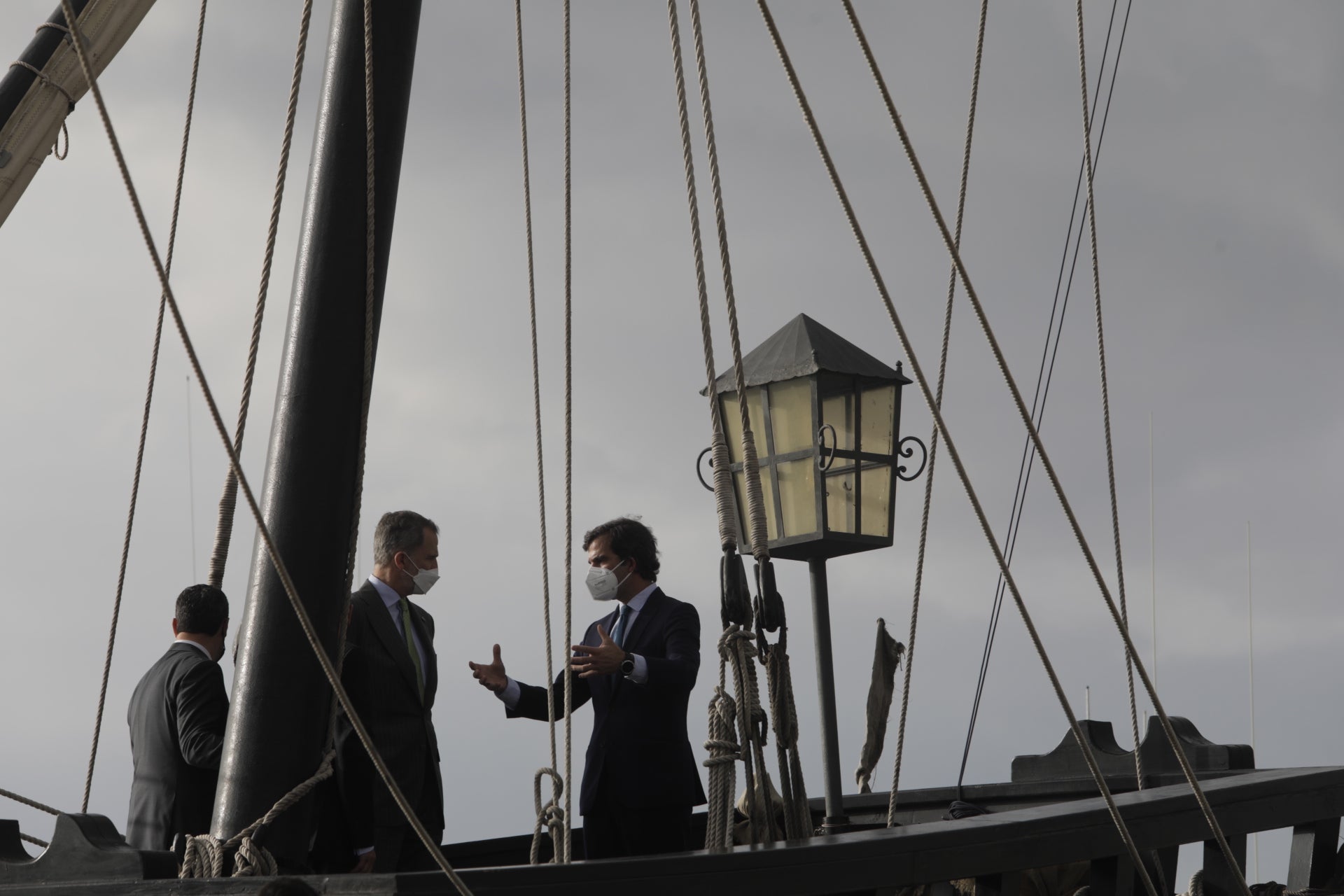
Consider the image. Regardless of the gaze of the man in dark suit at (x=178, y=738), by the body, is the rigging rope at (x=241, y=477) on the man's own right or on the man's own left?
on the man's own right

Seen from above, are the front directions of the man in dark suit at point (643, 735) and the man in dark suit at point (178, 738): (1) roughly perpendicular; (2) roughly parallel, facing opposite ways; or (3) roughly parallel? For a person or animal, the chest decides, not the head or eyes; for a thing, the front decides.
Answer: roughly parallel, facing opposite ways

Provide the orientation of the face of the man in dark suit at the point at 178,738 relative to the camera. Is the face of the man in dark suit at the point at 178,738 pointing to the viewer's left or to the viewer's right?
to the viewer's right

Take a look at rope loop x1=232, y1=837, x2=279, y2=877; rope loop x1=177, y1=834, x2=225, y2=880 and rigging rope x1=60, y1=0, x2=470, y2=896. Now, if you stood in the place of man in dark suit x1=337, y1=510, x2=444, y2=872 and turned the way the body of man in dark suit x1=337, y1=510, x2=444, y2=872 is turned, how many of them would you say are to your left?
0

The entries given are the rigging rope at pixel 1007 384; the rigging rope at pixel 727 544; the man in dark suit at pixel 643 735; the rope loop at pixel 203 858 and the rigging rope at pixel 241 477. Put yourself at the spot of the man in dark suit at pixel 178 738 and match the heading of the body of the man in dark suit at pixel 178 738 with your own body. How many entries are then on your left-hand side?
0

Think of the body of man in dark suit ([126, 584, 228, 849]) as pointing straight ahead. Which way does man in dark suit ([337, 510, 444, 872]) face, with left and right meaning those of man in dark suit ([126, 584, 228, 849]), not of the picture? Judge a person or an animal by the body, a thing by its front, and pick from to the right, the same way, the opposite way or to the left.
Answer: to the right

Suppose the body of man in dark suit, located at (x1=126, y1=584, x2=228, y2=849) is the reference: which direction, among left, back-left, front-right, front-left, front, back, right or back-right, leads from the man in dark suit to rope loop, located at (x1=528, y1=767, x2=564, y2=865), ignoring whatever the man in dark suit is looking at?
front-right

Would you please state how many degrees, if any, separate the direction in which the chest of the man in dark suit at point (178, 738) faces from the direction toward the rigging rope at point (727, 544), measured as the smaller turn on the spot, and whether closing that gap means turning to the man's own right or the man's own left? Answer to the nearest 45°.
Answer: approximately 90° to the man's own right

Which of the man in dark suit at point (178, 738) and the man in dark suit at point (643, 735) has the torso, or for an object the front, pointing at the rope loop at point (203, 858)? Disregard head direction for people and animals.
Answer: the man in dark suit at point (643, 735)

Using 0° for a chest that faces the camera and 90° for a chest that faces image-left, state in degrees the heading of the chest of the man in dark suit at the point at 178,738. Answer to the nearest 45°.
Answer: approximately 225°

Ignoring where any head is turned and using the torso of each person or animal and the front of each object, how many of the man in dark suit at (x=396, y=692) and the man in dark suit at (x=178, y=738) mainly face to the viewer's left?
0

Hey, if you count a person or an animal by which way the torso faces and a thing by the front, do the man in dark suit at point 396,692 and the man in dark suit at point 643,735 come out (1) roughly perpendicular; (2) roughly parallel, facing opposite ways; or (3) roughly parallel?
roughly perpendicular

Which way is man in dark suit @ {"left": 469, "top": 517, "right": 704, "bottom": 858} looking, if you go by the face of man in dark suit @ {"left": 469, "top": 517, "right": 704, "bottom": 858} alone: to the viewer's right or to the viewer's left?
to the viewer's left

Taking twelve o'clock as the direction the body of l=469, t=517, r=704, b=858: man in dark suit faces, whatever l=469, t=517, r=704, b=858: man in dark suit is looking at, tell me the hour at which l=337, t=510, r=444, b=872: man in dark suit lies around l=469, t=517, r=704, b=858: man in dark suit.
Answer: l=337, t=510, r=444, b=872: man in dark suit is roughly at 1 o'clock from l=469, t=517, r=704, b=858: man in dark suit.

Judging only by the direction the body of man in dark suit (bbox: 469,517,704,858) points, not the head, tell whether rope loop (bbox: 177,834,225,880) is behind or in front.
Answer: in front
